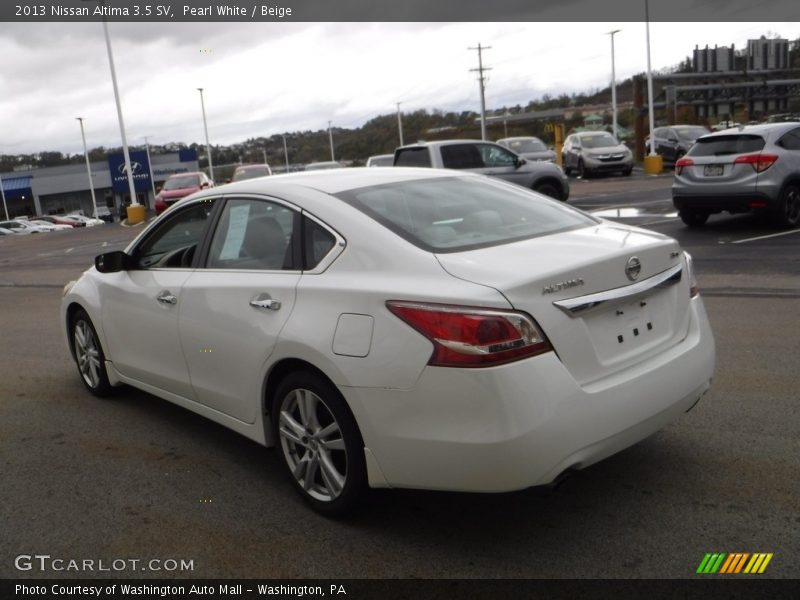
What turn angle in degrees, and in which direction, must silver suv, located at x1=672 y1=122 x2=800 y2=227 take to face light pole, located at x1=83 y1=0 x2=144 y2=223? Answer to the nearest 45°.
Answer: approximately 90° to its left

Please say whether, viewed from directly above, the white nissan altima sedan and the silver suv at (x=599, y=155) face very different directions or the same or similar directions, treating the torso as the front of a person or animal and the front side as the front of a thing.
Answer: very different directions

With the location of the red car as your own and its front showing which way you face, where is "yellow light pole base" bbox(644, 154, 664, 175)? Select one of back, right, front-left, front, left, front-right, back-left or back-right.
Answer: back-left

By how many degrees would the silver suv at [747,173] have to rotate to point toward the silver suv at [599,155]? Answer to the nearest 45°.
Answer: approximately 45° to its left

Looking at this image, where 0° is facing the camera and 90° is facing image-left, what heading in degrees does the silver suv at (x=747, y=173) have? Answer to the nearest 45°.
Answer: approximately 225°

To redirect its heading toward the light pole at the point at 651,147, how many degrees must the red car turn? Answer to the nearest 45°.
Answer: approximately 135° to its left

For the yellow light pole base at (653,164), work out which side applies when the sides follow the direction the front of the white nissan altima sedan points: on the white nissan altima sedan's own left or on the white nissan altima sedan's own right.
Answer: on the white nissan altima sedan's own right

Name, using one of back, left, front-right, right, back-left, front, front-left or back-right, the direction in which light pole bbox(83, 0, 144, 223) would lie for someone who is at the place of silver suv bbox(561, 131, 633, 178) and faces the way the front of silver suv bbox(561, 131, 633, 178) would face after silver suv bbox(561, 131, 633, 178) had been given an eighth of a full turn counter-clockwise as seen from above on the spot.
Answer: back

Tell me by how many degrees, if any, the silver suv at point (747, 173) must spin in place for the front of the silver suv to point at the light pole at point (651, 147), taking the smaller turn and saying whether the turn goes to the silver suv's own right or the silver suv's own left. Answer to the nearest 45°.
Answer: approximately 45° to the silver suv's own left

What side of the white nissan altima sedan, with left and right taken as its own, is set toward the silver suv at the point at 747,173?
right

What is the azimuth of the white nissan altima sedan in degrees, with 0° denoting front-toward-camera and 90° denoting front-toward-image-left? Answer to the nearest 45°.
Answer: approximately 135°

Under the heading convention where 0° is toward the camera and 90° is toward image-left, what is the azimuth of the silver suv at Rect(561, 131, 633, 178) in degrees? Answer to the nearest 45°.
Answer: approximately 315°

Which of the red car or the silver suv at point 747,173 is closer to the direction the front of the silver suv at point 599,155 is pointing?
the silver suv

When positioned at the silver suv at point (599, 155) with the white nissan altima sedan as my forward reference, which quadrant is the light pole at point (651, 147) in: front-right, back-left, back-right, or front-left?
back-left

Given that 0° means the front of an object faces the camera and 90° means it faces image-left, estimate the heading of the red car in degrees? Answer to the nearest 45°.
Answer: approximately 45°

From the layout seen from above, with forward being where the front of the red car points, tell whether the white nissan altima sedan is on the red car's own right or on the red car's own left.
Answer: on the red car's own left
